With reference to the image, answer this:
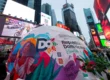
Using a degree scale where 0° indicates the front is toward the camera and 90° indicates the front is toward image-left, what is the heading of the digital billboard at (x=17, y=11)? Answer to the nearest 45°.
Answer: approximately 315°
